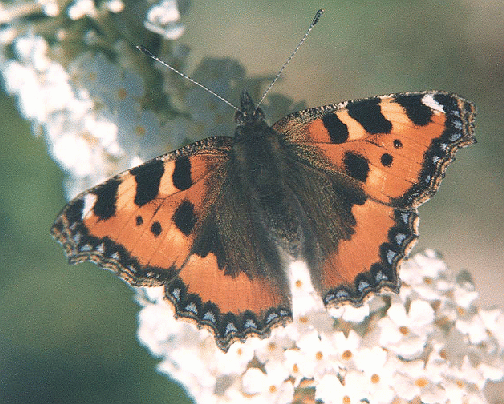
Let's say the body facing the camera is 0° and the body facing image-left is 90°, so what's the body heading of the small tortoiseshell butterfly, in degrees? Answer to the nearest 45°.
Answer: approximately 180°
